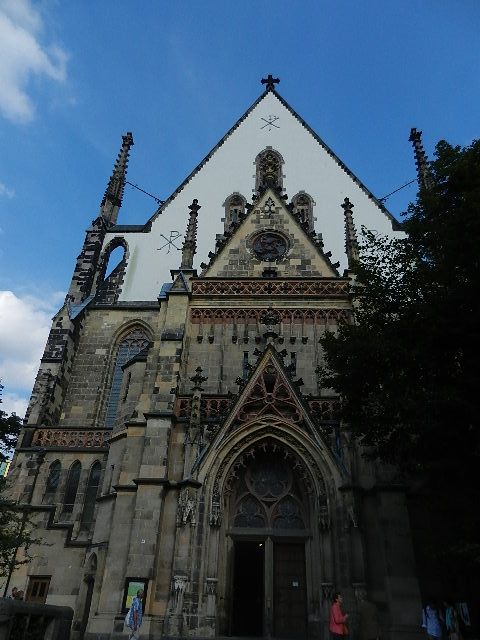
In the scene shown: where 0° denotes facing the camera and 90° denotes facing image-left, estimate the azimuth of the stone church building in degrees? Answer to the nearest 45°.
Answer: approximately 0°

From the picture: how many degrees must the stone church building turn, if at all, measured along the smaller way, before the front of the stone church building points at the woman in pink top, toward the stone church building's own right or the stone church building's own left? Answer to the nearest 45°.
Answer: approximately 45° to the stone church building's own left

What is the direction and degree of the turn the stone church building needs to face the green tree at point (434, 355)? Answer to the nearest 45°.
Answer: approximately 45° to its left
